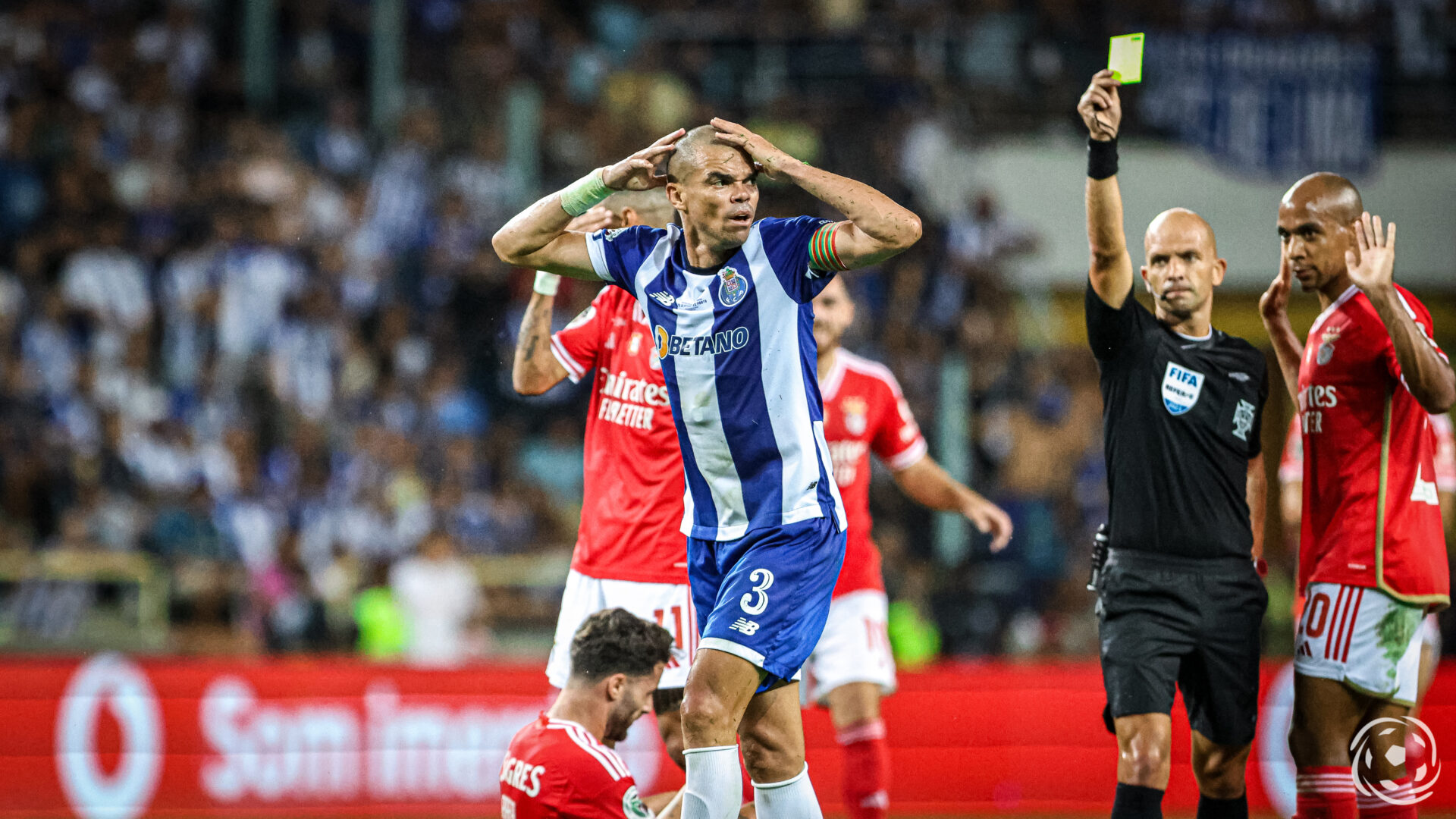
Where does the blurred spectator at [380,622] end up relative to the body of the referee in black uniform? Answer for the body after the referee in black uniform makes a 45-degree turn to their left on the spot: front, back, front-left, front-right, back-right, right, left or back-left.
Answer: back

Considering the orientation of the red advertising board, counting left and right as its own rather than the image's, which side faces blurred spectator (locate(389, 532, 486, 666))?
back

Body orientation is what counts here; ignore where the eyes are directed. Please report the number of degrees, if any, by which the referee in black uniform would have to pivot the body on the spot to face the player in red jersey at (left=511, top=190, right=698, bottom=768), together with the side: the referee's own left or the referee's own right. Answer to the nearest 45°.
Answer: approximately 90° to the referee's own right

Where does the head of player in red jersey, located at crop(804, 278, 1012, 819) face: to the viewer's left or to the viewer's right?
to the viewer's left

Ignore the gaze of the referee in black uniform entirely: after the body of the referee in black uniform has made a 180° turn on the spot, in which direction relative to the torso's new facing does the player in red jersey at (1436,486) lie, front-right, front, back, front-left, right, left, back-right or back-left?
front-right

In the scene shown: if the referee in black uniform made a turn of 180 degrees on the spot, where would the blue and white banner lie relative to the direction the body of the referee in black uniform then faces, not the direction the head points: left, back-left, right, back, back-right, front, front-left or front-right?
front

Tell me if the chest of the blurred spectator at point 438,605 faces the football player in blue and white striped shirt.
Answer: yes

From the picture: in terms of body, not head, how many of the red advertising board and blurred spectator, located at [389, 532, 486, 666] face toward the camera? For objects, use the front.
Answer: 2

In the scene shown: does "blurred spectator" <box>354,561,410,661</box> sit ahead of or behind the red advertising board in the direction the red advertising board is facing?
behind

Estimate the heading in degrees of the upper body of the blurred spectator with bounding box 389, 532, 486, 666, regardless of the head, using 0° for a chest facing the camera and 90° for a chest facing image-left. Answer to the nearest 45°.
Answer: approximately 0°

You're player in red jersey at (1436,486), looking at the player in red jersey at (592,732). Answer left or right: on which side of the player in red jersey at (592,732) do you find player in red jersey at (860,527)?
right
